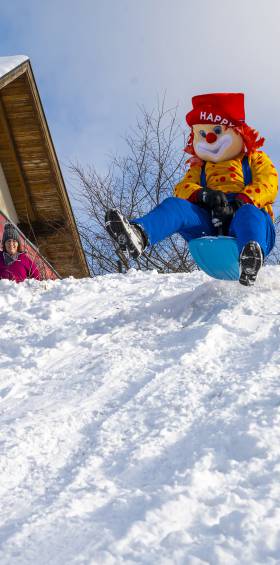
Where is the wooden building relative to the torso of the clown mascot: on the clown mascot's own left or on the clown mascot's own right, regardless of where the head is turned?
on the clown mascot's own right

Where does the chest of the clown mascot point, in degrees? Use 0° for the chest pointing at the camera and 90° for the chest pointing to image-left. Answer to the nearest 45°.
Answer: approximately 45°
